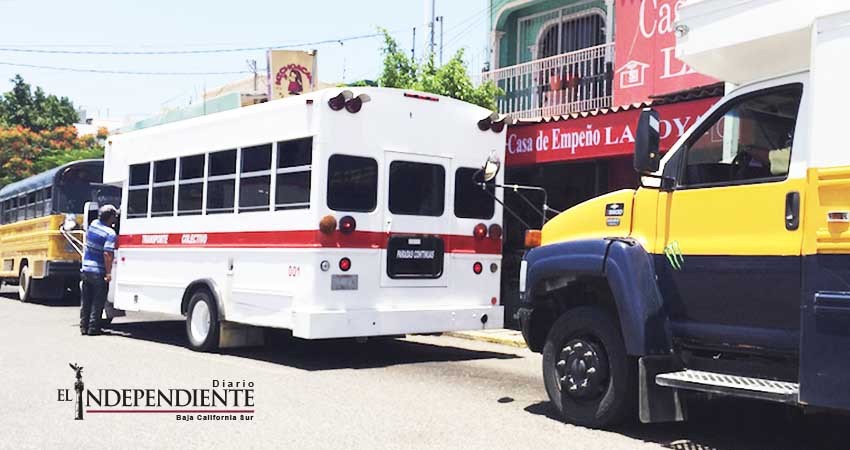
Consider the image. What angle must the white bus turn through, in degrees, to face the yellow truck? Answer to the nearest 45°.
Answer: approximately 180°

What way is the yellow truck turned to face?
to the viewer's left

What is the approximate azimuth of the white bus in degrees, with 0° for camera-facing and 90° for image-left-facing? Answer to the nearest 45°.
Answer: approximately 135°

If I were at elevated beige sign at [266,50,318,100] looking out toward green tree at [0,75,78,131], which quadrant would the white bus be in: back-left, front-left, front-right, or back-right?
back-left

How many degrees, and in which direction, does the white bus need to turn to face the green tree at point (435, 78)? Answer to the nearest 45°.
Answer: approximately 45° to its right

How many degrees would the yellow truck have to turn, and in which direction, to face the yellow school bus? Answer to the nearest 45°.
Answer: approximately 45° to its right

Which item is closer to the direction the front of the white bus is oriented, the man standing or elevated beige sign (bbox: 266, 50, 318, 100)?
the man standing

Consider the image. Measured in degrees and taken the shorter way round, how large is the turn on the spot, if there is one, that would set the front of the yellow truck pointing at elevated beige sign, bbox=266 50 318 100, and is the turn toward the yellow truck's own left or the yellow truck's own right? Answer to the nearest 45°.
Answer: approximately 45° to the yellow truck's own right

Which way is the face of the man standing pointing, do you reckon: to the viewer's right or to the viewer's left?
to the viewer's right
